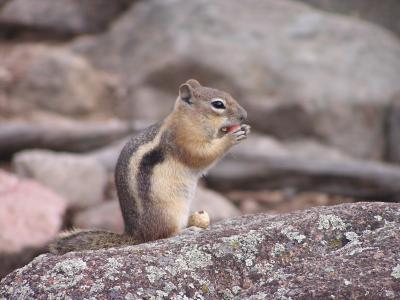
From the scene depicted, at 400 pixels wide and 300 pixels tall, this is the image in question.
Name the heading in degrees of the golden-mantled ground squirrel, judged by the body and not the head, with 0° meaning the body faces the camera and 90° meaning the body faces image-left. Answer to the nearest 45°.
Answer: approximately 270°

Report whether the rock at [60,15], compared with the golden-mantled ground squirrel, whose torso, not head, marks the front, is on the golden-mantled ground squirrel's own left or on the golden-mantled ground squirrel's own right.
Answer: on the golden-mantled ground squirrel's own left

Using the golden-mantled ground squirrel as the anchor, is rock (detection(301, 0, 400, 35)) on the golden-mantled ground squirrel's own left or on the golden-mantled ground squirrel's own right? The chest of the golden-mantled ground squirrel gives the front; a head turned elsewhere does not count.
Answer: on the golden-mantled ground squirrel's own left

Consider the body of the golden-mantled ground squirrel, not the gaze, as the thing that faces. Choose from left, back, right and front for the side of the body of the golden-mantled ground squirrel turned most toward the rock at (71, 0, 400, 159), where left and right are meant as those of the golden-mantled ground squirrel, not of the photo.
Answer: left

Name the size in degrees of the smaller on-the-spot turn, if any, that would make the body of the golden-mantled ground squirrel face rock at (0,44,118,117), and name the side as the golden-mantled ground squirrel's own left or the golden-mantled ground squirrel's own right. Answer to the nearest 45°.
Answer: approximately 90° to the golden-mantled ground squirrel's own left

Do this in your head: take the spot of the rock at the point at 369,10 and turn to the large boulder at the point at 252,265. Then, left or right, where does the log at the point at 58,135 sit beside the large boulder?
right
